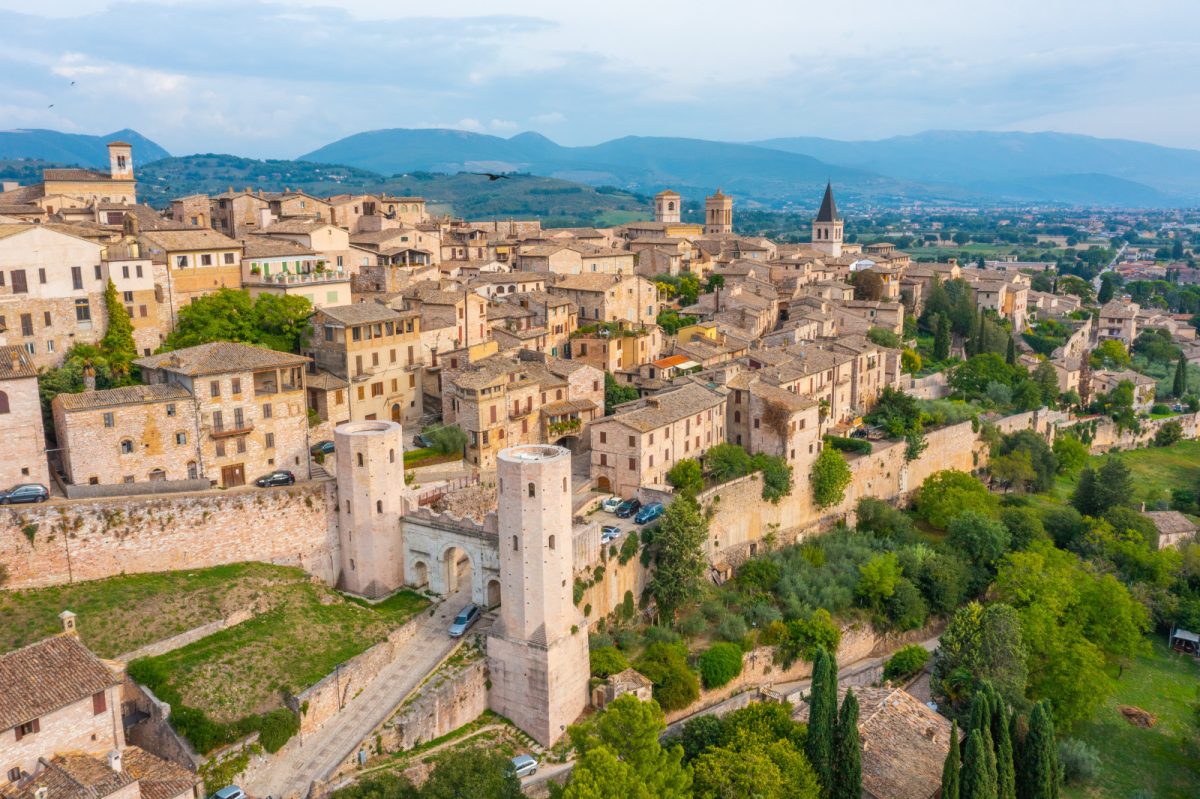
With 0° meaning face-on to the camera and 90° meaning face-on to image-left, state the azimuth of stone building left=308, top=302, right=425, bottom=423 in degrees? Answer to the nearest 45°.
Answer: approximately 315°

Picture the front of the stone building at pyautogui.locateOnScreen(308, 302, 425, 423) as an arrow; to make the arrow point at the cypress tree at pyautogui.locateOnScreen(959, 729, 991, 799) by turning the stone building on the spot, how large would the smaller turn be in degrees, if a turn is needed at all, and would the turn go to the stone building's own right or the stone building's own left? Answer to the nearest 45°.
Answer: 0° — it already faces it

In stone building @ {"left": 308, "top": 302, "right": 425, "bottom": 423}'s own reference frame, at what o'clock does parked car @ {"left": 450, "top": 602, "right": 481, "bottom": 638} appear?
The parked car is roughly at 1 o'clock from the stone building.

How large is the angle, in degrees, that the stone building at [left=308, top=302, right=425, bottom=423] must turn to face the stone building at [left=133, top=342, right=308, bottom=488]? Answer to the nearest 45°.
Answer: approximately 90° to its right

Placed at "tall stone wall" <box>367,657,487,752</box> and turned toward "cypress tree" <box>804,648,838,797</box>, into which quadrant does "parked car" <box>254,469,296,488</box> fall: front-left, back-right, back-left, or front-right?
back-left

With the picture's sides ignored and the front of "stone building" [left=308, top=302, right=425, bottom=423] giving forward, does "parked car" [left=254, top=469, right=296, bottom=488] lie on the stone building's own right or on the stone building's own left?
on the stone building's own right

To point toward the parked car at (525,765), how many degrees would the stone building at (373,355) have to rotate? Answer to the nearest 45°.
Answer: approximately 45° to its right
